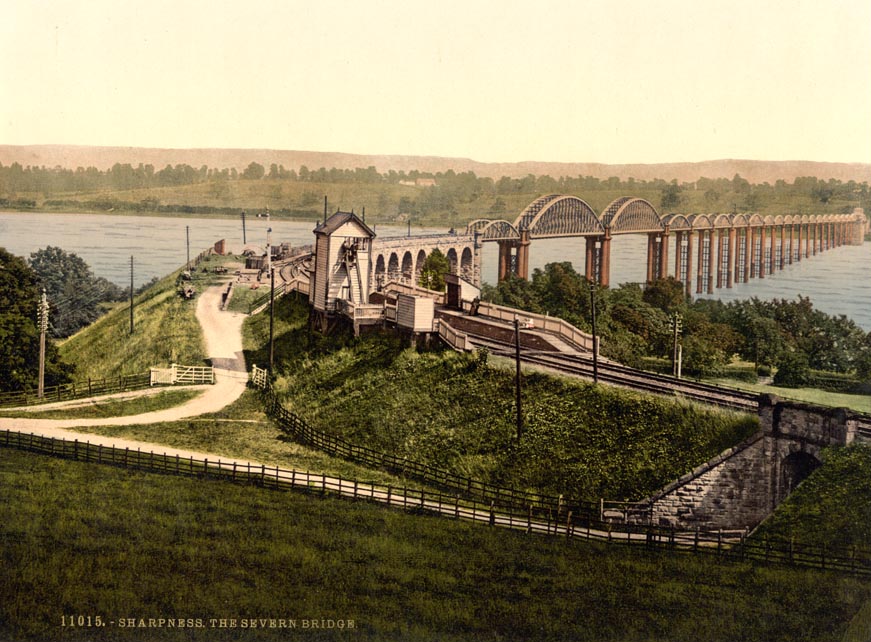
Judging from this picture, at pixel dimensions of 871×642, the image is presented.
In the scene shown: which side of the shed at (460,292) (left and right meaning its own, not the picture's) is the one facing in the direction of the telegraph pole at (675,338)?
left

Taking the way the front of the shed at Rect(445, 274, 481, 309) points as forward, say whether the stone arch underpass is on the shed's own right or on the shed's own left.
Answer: on the shed's own left

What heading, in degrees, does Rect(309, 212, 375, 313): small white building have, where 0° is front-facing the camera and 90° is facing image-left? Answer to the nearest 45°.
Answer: approximately 315°

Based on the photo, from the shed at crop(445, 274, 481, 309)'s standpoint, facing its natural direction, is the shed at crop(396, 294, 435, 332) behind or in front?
in front

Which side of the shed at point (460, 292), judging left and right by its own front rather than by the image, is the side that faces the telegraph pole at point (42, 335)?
front

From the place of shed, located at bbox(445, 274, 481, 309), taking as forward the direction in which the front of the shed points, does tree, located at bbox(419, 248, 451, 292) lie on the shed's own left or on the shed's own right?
on the shed's own right

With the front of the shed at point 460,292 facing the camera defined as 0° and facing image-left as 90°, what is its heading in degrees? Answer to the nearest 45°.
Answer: approximately 45°

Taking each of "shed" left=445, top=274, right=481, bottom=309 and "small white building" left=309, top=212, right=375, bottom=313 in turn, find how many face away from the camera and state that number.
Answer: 0
